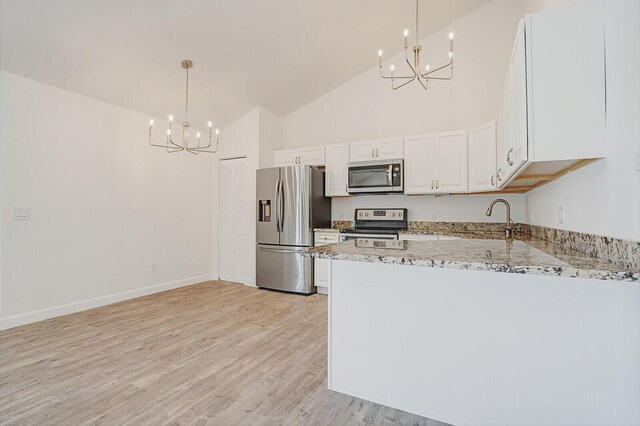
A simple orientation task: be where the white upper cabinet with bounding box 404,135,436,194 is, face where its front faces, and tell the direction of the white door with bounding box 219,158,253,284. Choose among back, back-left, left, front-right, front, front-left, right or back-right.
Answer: right

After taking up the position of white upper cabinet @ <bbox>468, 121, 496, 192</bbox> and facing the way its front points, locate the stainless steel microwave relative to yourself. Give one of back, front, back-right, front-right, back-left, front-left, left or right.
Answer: front-right

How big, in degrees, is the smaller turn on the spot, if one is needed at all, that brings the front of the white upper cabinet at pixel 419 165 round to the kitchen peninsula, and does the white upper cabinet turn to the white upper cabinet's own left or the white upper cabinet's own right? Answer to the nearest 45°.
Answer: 0° — it already faces it

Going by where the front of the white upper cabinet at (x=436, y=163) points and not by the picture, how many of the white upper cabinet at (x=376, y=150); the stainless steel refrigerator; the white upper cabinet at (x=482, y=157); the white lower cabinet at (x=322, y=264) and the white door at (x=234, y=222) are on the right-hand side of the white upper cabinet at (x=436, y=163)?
4

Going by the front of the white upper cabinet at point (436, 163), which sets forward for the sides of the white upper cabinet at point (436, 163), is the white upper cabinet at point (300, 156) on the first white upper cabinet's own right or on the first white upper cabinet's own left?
on the first white upper cabinet's own right

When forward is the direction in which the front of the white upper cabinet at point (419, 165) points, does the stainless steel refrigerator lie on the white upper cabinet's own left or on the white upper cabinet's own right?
on the white upper cabinet's own right

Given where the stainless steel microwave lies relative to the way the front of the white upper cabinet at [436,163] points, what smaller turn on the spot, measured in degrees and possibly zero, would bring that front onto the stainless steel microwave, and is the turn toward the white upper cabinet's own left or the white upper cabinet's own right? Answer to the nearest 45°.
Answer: approximately 90° to the white upper cabinet's own right

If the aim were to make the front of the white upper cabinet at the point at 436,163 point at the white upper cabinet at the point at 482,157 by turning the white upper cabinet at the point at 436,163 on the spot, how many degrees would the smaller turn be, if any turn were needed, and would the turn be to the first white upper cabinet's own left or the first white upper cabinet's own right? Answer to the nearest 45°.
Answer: approximately 90° to the first white upper cabinet's own left

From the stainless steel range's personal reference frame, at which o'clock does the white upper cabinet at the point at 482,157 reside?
The white upper cabinet is roughly at 10 o'clock from the stainless steel range.

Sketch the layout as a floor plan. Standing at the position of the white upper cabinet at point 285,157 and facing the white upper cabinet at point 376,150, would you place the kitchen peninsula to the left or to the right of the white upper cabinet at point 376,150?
right

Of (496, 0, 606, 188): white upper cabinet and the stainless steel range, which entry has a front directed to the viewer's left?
the white upper cabinet
